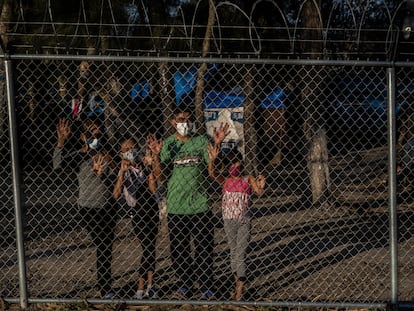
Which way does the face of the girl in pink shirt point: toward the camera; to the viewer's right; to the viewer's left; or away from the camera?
toward the camera

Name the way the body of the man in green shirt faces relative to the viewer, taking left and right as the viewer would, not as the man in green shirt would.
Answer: facing the viewer

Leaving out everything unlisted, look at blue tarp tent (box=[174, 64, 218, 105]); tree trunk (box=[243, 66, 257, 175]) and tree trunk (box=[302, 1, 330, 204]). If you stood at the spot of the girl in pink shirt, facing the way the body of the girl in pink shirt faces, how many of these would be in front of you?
0

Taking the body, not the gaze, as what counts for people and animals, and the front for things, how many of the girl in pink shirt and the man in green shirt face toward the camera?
2

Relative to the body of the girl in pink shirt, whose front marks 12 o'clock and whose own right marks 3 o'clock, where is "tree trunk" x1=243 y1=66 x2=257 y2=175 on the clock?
The tree trunk is roughly at 6 o'clock from the girl in pink shirt.

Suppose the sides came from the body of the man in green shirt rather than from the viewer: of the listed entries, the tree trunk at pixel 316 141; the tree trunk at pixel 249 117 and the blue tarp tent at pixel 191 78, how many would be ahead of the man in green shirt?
0

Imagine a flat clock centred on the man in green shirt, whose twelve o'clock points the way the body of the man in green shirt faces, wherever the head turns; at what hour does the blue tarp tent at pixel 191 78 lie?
The blue tarp tent is roughly at 6 o'clock from the man in green shirt.

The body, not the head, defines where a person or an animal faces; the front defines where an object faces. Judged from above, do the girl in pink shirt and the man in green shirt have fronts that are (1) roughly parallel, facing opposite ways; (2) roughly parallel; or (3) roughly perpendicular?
roughly parallel

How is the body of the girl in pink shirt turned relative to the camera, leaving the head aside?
toward the camera

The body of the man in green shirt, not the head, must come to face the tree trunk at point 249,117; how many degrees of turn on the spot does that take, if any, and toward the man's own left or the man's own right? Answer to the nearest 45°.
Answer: approximately 180°

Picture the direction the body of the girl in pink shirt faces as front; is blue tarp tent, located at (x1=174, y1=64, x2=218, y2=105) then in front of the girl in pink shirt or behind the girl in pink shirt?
behind
